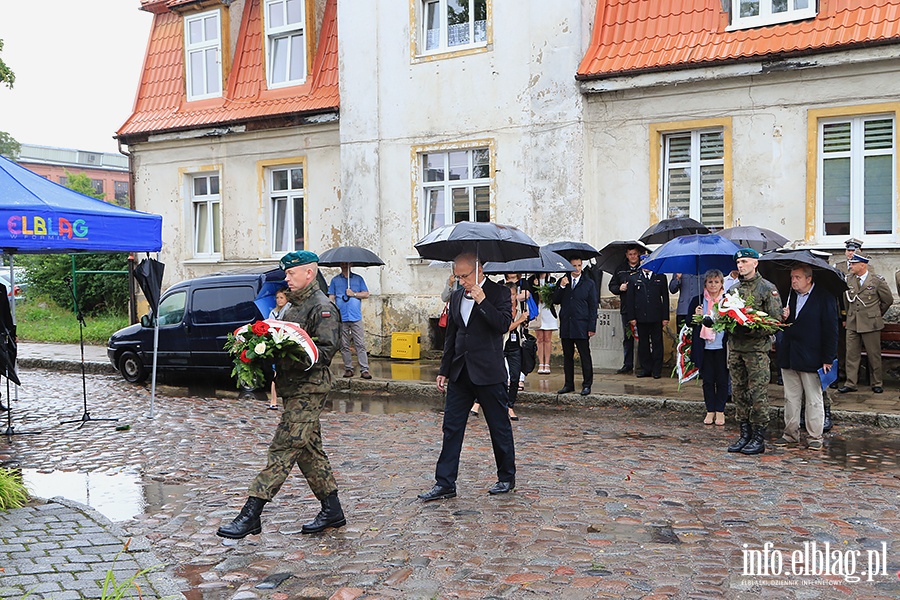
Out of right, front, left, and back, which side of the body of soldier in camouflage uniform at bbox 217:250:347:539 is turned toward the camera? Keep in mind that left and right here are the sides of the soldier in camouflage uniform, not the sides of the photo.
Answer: left

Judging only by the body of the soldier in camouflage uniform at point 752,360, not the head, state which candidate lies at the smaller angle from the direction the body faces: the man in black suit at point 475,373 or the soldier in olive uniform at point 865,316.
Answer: the man in black suit

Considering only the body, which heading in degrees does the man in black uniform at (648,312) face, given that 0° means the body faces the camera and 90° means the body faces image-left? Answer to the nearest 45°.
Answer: approximately 0°

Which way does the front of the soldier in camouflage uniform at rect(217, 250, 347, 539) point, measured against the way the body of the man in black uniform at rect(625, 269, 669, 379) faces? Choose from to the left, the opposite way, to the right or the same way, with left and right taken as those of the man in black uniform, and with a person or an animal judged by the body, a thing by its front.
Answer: to the right

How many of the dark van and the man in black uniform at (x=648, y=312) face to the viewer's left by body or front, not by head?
1

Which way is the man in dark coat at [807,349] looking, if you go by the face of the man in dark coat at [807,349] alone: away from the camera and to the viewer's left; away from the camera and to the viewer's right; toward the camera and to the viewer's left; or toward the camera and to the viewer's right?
toward the camera and to the viewer's left

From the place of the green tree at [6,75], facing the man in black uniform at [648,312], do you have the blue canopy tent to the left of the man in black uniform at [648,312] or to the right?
right

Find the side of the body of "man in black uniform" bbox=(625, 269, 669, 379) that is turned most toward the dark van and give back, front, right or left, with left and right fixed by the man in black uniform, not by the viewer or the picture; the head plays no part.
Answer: right

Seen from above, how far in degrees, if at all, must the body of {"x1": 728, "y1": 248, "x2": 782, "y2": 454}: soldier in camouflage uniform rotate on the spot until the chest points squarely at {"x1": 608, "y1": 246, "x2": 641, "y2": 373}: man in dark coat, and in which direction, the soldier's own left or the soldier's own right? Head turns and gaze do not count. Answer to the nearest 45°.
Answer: approximately 135° to the soldier's own right

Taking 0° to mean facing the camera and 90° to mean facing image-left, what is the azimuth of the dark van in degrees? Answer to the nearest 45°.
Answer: approximately 90°

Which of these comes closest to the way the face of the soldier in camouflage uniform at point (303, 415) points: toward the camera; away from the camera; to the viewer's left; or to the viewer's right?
to the viewer's left
